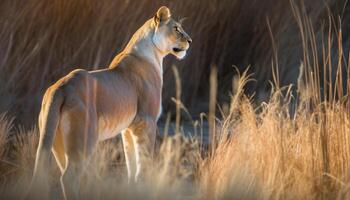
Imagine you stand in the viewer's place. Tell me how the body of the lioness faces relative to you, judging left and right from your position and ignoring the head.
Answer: facing away from the viewer and to the right of the viewer
